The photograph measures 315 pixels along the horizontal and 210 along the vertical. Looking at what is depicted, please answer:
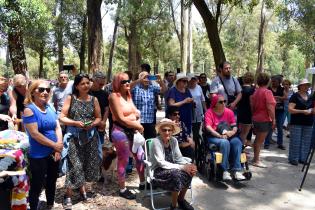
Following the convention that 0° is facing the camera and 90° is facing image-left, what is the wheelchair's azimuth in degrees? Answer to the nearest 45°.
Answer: approximately 315°

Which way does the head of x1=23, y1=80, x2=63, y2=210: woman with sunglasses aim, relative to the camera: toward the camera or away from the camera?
toward the camera

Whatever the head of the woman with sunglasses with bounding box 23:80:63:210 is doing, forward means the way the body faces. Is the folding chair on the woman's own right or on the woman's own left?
on the woman's own left

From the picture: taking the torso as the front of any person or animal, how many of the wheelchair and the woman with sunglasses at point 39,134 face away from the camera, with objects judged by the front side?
0

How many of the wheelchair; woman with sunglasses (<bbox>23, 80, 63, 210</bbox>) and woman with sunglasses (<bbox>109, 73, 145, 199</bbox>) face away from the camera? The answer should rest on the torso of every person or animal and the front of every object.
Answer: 0

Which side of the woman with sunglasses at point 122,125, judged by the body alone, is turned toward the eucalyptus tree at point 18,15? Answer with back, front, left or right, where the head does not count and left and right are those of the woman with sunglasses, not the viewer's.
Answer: back

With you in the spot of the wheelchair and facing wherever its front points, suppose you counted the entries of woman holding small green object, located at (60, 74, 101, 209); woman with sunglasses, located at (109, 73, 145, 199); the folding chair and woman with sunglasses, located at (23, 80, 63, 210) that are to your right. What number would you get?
4

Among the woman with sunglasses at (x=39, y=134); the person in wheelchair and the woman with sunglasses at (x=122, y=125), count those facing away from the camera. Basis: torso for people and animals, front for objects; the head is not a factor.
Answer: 0

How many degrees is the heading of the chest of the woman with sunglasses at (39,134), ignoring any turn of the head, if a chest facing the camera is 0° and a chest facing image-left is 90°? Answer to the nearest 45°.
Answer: approximately 315°

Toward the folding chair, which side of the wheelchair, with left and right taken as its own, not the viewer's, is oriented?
right

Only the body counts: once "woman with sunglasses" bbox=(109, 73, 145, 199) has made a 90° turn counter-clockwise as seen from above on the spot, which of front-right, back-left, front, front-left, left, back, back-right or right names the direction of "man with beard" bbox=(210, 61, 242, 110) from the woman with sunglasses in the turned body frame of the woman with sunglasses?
front

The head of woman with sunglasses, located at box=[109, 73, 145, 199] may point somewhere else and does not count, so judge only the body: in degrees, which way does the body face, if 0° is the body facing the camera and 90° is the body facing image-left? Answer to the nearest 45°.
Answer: approximately 315°

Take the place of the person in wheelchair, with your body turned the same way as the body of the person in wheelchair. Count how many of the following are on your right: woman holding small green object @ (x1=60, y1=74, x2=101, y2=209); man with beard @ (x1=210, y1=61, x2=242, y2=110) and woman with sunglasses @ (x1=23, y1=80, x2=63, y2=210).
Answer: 2

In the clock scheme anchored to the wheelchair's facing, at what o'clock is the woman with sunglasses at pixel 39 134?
The woman with sunglasses is roughly at 3 o'clock from the wheelchair.

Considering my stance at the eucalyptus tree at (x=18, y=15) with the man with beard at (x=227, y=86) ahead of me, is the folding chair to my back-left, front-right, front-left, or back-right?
front-right

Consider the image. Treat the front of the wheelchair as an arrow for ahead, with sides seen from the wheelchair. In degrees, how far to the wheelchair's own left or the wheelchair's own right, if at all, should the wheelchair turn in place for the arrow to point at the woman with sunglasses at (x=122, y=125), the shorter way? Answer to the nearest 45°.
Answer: approximately 90° to the wheelchair's own right
